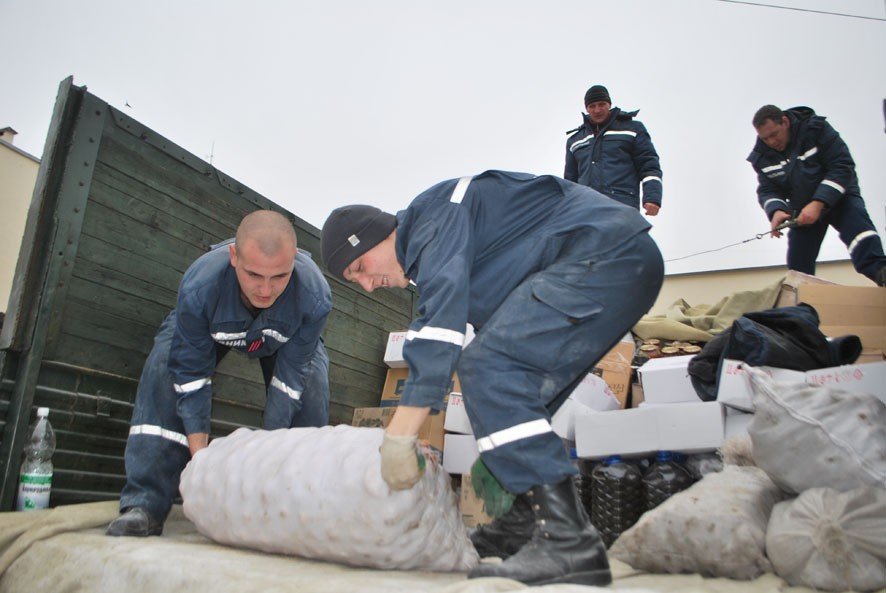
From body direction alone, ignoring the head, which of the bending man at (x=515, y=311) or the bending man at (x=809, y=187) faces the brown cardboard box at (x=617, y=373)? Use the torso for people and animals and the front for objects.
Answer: the bending man at (x=809, y=187)

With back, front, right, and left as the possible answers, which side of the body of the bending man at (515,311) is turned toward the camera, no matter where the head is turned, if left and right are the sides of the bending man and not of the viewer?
left

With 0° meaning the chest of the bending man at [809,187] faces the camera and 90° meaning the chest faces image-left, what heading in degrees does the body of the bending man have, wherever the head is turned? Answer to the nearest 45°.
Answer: approximately 45°

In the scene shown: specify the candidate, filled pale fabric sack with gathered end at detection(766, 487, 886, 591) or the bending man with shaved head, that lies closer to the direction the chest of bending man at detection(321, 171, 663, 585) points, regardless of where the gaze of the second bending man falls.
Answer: the bending man with shaved head

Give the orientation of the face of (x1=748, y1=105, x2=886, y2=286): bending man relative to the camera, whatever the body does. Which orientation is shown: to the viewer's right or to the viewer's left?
to the viewer's left

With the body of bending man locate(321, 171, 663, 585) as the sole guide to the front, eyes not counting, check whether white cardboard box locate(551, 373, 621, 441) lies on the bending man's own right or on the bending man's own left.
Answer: on the bending man's own right
